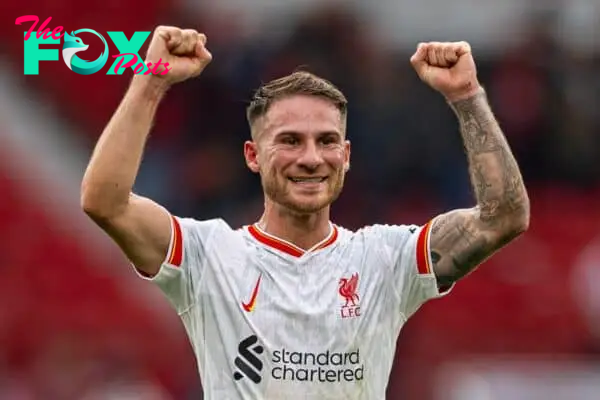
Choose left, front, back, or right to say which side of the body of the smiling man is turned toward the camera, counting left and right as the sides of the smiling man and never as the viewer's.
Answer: front
